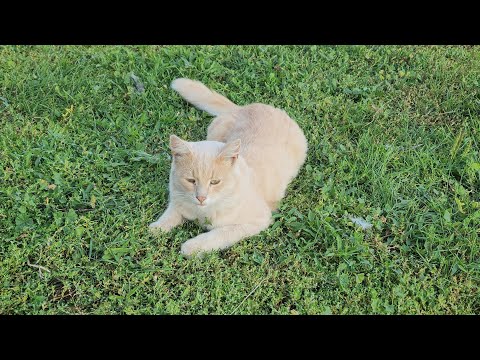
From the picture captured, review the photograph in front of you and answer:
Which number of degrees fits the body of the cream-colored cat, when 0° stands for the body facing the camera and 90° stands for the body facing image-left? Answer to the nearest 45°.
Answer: approximately 45°
